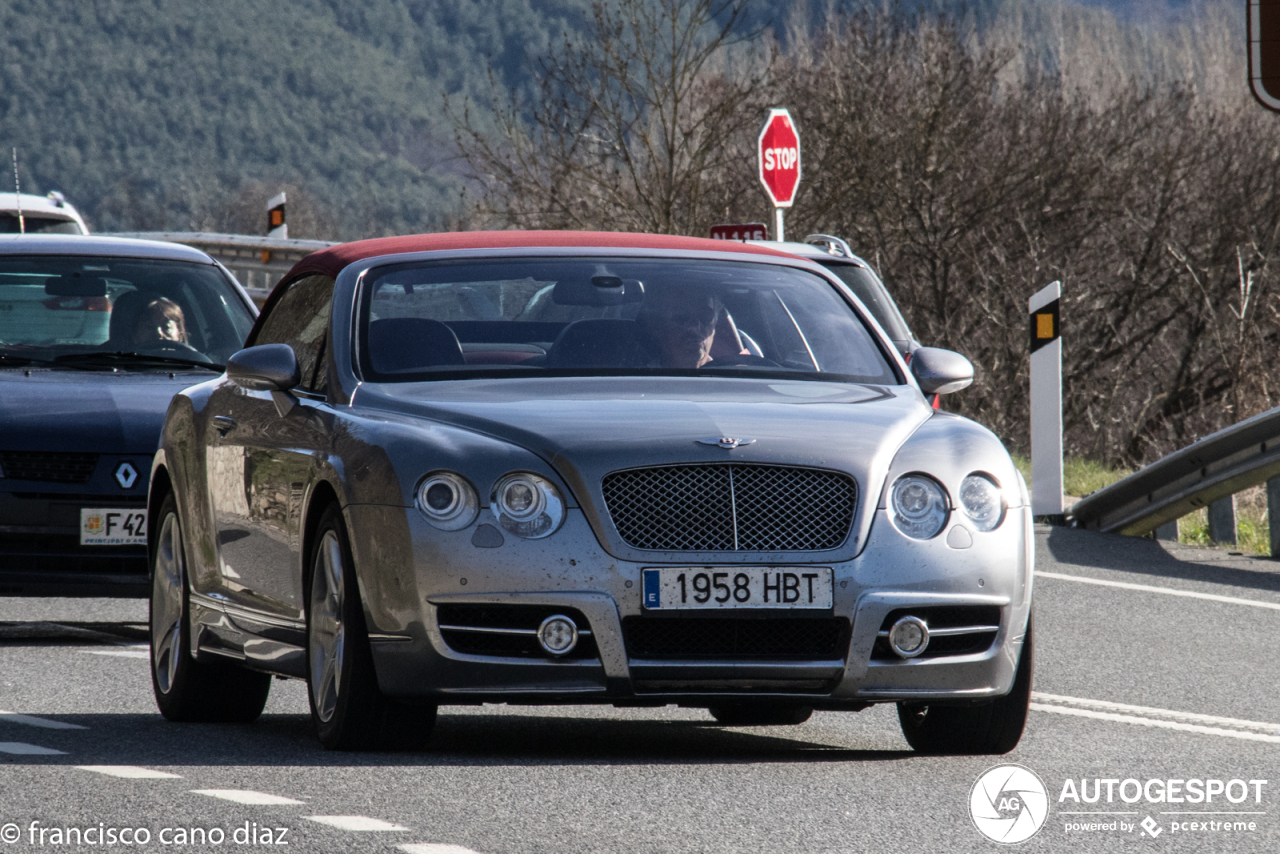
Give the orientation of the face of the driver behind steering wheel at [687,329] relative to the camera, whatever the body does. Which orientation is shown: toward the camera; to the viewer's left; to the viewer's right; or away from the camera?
toward the camera

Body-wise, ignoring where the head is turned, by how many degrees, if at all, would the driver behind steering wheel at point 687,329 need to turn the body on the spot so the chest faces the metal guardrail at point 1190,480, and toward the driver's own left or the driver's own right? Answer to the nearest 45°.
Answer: approximately 90° to the driver's own left

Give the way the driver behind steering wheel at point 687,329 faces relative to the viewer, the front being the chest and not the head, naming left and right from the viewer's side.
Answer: facing the viewer and to the right of the viewer

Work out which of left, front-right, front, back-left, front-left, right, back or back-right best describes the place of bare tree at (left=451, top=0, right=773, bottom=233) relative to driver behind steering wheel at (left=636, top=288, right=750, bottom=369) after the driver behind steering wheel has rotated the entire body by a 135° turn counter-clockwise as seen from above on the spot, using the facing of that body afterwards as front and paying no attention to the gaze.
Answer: front

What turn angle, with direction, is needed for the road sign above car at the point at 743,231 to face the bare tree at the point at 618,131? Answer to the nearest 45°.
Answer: approximately 180°

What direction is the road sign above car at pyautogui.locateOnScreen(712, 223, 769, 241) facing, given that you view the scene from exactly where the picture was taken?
facing the viewer

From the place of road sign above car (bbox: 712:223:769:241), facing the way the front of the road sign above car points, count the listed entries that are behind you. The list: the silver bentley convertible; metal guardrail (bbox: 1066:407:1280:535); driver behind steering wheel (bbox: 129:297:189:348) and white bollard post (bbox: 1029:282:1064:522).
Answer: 0

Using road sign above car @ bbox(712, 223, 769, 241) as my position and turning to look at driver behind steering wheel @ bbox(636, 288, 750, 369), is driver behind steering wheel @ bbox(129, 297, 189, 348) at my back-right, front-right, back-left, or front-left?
front-right

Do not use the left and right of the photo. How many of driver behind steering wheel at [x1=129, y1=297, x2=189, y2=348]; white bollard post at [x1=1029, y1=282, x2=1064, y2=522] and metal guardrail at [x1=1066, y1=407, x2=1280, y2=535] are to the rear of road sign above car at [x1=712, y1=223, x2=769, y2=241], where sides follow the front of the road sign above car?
0

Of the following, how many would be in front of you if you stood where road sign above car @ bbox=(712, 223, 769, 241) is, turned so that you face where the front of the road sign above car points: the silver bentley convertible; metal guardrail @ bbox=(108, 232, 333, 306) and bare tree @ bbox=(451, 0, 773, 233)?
1

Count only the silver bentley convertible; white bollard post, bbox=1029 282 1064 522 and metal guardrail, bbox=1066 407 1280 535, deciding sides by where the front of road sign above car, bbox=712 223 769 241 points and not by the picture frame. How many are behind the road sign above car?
0

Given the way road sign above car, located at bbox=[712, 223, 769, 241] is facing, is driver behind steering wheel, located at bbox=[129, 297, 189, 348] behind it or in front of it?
in front

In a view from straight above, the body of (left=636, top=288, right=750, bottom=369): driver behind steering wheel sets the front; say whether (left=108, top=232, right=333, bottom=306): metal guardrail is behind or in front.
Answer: behind

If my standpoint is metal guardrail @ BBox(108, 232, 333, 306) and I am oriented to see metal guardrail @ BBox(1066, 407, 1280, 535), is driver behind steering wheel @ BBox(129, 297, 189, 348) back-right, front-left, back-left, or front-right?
front-right

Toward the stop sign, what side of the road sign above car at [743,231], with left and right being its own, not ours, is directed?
back

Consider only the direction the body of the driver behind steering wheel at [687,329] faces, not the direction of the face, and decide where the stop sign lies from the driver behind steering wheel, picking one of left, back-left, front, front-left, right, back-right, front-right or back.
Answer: back-left
